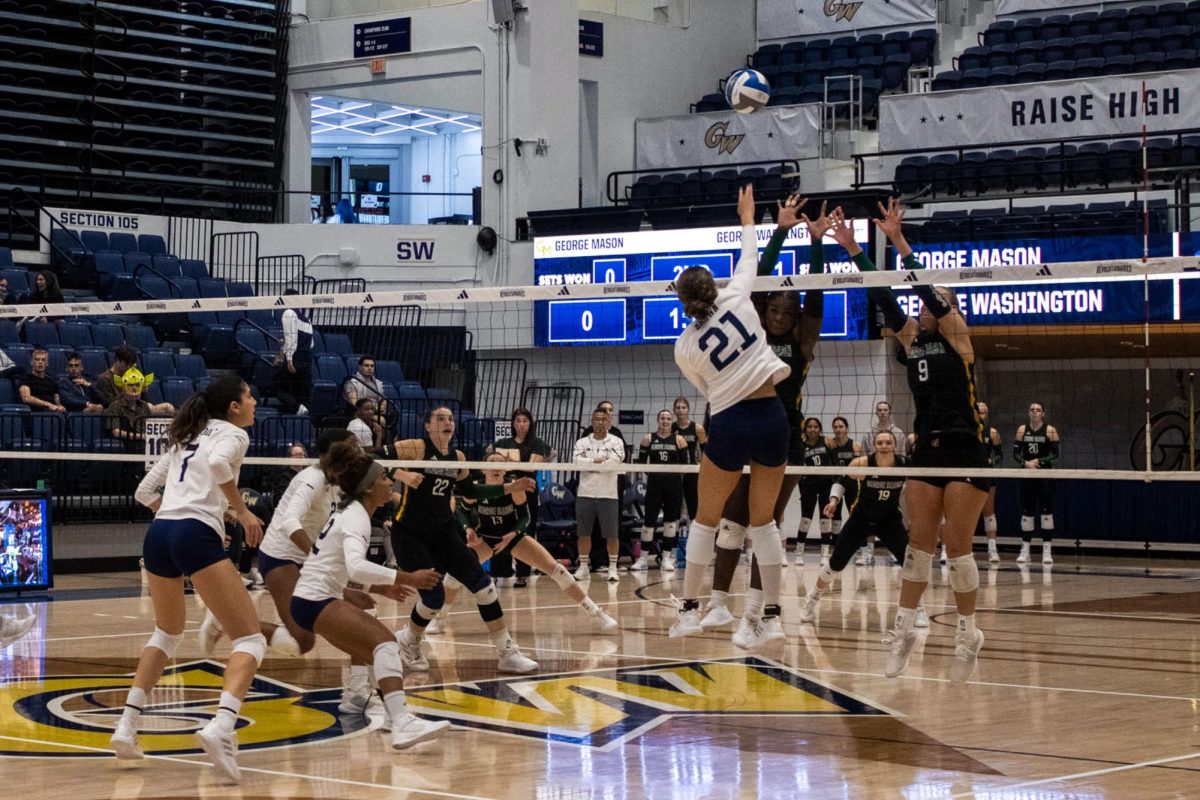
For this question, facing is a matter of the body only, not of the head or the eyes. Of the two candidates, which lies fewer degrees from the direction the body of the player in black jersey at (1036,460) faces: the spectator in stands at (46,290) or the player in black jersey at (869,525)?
the player in black jersey

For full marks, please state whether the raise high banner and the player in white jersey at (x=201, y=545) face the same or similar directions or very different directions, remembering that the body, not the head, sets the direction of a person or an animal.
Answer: very different directions

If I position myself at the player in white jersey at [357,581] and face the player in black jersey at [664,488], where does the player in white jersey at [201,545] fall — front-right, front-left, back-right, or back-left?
back-left

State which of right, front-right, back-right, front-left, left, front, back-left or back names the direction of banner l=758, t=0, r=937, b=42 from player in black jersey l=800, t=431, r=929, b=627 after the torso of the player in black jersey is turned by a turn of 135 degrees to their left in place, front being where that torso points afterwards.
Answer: front-left

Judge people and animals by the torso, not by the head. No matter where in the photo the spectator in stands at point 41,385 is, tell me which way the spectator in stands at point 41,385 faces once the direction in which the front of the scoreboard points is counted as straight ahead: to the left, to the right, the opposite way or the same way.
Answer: to the left

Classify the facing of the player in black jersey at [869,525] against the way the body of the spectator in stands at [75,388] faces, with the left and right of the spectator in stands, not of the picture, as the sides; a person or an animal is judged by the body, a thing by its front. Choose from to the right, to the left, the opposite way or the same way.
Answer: to the right

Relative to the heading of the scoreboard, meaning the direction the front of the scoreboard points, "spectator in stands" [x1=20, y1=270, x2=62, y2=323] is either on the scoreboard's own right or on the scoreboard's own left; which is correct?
on the scoreboard's own right

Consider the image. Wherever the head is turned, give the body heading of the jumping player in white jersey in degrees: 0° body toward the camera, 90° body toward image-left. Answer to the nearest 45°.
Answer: approximately 180°

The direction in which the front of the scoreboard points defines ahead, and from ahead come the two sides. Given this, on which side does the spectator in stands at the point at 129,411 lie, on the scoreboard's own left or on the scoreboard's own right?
on the scoreboard's own right

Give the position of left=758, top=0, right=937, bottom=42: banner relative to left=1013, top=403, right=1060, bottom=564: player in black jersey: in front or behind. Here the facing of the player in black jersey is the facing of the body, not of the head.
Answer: behind

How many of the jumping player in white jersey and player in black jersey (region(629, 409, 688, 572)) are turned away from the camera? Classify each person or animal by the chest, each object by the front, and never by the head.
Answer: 1

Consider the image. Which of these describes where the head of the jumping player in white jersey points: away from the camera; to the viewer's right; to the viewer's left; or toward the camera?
away from the camera
